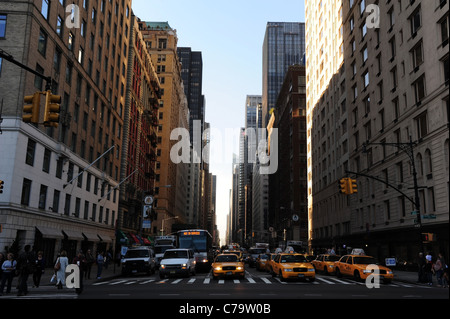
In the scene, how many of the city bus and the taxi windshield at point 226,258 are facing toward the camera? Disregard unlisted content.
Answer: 2

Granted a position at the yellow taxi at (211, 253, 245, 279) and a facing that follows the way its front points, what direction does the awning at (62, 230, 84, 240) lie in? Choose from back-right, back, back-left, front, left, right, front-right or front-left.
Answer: back-right

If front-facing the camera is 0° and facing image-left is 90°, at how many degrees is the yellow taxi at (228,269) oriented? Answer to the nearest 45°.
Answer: approximately 0°

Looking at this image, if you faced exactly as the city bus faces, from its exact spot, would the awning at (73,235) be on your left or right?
on your right

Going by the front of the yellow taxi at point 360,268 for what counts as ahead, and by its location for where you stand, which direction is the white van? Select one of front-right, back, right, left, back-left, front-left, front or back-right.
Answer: back-right

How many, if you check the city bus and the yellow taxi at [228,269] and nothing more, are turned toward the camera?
2
